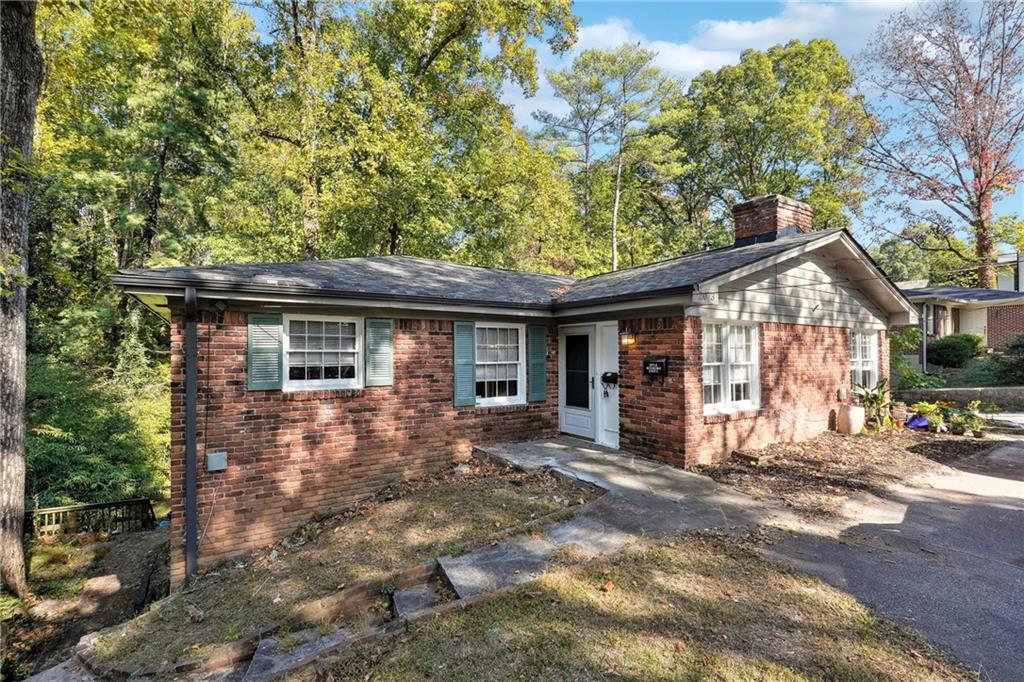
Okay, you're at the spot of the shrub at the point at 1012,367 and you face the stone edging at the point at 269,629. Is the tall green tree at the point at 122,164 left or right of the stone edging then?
right

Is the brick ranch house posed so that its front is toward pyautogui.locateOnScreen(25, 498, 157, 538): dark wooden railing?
no

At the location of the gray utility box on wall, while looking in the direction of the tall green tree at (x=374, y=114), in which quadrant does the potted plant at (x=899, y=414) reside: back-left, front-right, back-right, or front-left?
front-right

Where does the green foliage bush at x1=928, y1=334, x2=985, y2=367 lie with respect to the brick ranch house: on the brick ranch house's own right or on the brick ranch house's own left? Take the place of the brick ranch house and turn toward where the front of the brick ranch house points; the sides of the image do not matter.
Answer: on the brick ranch house's own left

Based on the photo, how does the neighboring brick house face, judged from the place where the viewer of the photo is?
facing the viewer and to the left of the viewer

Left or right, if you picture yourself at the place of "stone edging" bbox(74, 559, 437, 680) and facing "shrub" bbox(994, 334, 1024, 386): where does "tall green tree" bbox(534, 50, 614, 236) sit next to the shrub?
left

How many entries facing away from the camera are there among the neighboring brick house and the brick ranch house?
0

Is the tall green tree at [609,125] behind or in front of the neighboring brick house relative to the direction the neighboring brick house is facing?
behind

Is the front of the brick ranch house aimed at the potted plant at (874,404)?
no

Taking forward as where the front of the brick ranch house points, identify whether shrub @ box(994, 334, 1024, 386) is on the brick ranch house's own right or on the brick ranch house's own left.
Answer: on the brick ranch house's own left

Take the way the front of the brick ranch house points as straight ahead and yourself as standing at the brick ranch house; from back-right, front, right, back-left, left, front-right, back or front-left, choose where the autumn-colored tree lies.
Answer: left
